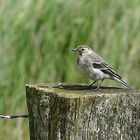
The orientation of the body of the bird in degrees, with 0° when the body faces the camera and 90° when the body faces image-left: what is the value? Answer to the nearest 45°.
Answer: approximately 90°
